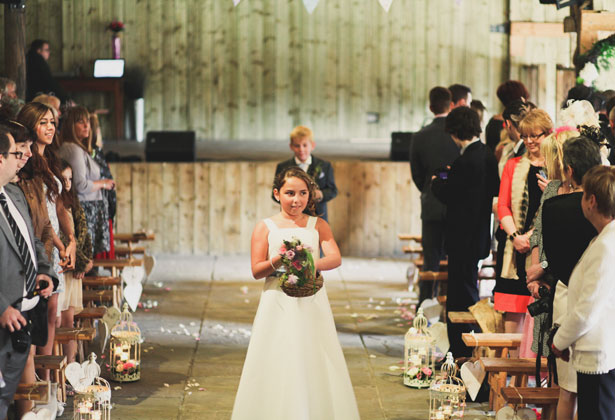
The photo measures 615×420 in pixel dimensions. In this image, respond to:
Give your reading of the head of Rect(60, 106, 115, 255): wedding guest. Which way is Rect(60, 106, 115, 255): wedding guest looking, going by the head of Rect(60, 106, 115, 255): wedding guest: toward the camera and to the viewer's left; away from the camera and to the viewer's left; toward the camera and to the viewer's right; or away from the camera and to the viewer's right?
toward the camera and to the viewer's right

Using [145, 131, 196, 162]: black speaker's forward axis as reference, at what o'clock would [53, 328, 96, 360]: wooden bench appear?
The wooden bench is roughly at 12 o'clock from the black speaker.

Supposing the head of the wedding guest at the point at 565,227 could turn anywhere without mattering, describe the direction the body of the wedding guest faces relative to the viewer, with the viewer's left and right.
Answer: facing away from the viewer and to the left of the viewer

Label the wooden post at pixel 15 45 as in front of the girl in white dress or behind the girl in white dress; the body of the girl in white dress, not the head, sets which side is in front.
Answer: behind

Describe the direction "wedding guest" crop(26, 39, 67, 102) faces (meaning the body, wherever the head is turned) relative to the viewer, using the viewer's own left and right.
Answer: facing to the right of the viewer

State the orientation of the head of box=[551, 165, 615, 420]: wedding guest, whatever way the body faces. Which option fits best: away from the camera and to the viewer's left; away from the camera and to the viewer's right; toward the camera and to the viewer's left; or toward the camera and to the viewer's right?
away from the camera and to the viewer's left

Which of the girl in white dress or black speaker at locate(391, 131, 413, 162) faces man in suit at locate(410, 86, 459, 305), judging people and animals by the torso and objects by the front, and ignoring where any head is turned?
the black speaker

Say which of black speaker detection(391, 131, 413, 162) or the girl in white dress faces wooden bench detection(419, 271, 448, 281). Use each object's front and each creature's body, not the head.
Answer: the black speaker

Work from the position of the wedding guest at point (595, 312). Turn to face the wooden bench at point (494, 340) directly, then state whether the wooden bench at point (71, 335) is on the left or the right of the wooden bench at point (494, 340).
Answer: left

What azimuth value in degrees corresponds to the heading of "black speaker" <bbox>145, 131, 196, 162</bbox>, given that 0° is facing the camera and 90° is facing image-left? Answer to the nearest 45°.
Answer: approximately 0°

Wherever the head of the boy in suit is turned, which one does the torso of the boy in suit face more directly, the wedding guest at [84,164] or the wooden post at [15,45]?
the wedding guest

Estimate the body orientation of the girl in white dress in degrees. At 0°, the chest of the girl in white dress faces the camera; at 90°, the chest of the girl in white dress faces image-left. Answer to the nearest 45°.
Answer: approximately 0°

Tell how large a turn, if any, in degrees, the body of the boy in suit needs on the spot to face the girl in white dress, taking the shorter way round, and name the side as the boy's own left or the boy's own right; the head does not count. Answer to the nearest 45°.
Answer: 0° — they already face them
